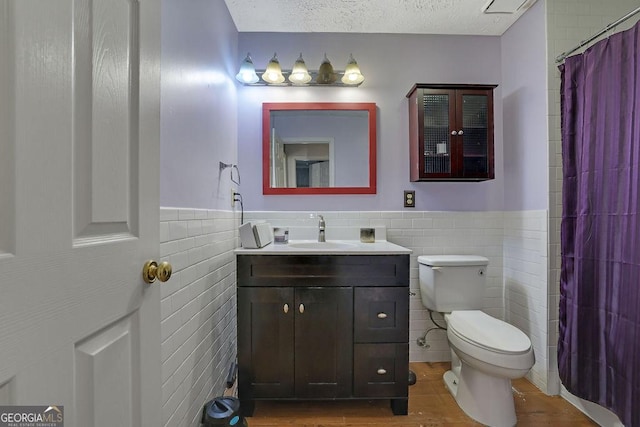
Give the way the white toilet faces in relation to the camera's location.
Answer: facing the viewer and to the right of the viewer

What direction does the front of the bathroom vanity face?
toward the camera

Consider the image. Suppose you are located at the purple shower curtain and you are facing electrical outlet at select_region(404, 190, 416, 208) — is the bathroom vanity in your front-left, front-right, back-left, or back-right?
front-left

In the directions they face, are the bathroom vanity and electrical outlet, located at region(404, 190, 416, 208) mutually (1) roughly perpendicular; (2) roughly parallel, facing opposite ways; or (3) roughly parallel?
roughly parallel

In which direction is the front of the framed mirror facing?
toward the camera

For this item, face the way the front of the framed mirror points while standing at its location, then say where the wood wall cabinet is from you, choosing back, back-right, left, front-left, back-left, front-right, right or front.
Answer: left
